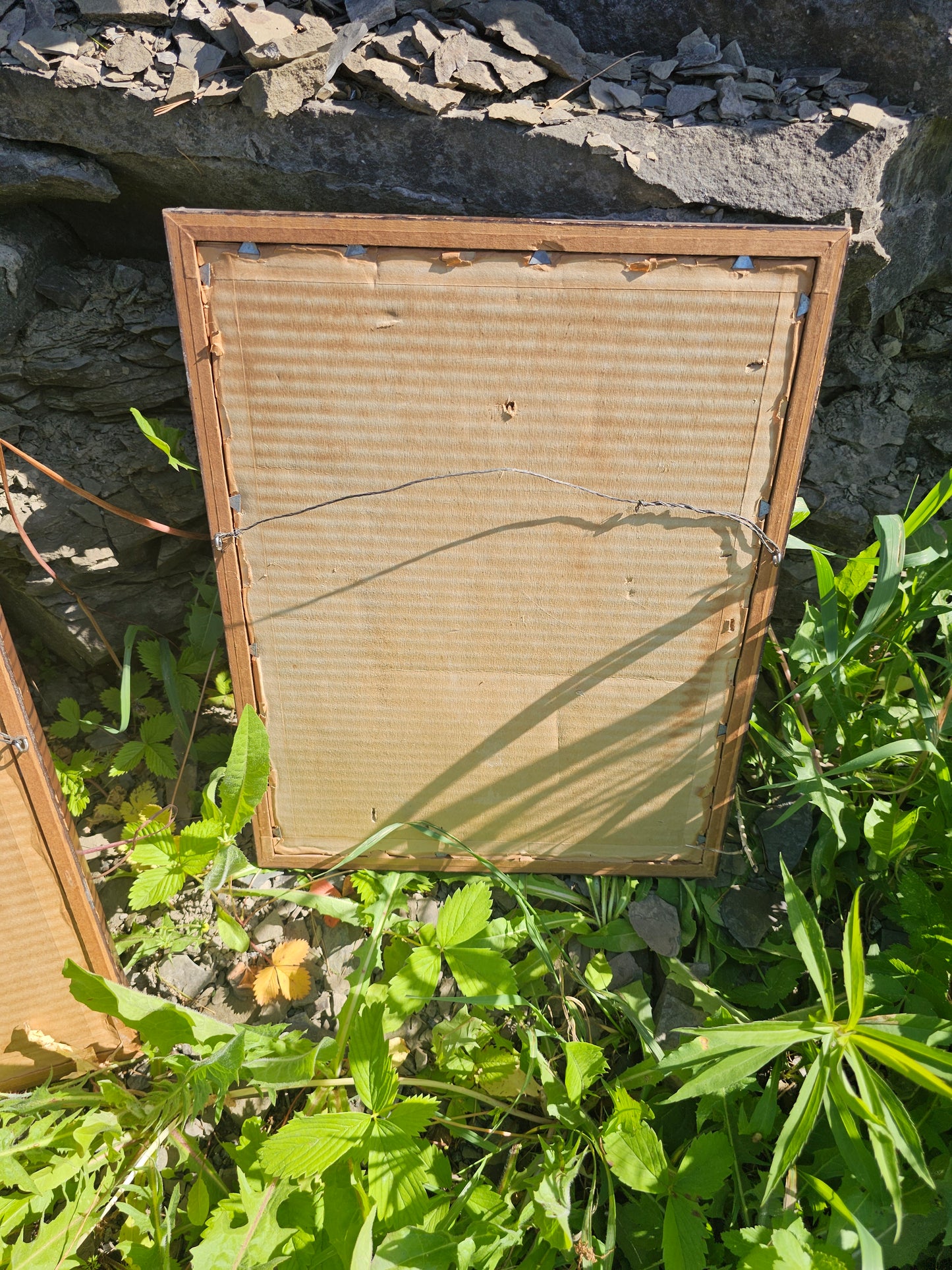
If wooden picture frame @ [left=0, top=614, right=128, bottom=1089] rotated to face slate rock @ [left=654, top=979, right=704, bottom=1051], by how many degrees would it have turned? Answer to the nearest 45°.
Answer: approximately 135° to its right

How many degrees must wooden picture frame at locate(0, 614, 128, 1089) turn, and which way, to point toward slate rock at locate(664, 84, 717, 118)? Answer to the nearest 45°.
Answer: approximately 90° to its right

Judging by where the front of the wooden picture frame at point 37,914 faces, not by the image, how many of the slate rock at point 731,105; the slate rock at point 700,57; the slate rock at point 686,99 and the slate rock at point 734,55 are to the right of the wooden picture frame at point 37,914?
4

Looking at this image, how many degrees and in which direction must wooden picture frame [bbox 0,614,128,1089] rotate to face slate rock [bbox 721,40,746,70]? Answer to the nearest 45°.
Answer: approximately 90° to its right

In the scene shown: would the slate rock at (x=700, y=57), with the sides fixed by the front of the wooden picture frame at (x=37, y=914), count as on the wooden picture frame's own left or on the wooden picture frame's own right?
on the wooden picture frame's own right

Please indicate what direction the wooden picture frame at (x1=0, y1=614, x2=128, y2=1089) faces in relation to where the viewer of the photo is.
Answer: facing away from the viewer
